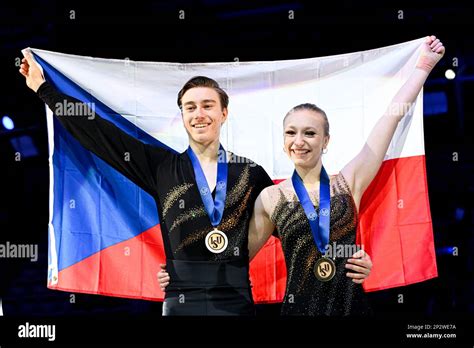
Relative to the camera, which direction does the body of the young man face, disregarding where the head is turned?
toward the camera

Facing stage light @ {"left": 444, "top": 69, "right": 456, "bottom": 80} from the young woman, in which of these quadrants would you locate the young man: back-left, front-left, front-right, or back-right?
back-left

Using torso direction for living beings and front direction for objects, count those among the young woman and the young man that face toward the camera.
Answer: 2

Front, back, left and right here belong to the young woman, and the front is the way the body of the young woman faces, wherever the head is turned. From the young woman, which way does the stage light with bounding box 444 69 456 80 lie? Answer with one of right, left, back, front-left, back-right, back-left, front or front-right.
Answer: back-left

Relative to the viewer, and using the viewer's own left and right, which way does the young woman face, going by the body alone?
facing the viewer

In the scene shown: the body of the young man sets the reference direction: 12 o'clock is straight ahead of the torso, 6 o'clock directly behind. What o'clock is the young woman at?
The young woman is roughly at 9 o'clock from the young man.

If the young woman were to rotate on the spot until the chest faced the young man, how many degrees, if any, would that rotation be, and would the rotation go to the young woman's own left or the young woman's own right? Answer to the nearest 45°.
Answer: approximately 90° to the young woman's own right
